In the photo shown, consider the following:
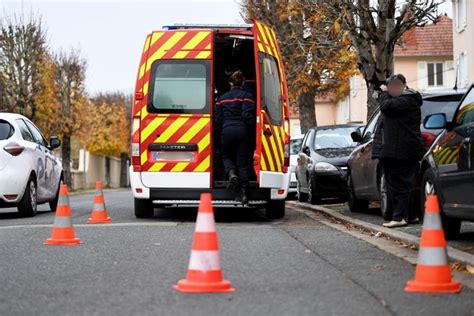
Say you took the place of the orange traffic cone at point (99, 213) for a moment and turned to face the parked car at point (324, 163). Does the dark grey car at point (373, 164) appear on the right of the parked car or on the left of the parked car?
right

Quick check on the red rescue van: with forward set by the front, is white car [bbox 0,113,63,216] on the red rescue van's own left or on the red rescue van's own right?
on the red rescue van's own left

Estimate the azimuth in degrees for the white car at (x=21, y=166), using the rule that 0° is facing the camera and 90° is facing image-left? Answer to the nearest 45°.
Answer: approximately 225°

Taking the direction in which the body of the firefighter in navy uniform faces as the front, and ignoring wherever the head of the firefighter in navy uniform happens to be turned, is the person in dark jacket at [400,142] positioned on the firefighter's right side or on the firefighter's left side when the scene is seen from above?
on the firefighter's right side

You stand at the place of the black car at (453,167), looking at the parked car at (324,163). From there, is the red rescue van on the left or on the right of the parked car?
left

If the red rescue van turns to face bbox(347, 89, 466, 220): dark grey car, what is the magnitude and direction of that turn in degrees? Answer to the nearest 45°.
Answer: approximately 90° to its right

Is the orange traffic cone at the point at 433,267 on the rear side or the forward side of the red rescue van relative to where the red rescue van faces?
on the rear side

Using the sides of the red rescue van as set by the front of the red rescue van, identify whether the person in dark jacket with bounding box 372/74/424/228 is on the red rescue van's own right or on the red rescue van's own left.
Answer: on the red rescue van's own right

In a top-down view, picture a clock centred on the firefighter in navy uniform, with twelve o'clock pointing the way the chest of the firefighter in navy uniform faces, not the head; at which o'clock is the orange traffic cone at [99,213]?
The orange traffic cone is roughly at 9 o'clock from the firefighter in navy uniform.

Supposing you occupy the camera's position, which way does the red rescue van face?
facing away from the viewer

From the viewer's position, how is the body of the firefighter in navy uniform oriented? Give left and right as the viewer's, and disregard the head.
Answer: facing away from the viewer
